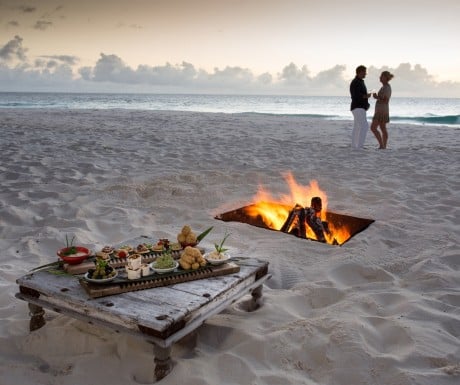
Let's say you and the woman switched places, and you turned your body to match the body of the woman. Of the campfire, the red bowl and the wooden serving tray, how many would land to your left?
3

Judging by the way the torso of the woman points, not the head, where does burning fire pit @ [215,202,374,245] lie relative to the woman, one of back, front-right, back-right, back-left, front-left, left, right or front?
left

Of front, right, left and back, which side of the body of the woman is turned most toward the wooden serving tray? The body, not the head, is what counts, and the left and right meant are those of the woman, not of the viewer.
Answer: left

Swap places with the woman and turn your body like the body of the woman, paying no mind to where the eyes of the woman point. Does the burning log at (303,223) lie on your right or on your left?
on your left

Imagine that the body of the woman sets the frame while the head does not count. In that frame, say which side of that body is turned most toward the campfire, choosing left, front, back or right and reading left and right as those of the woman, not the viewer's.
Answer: left

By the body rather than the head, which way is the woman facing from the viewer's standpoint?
to the viewer's left

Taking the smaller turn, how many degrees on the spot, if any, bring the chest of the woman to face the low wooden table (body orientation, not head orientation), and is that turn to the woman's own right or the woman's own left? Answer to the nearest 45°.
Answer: approximately 90° to the woman's own left
